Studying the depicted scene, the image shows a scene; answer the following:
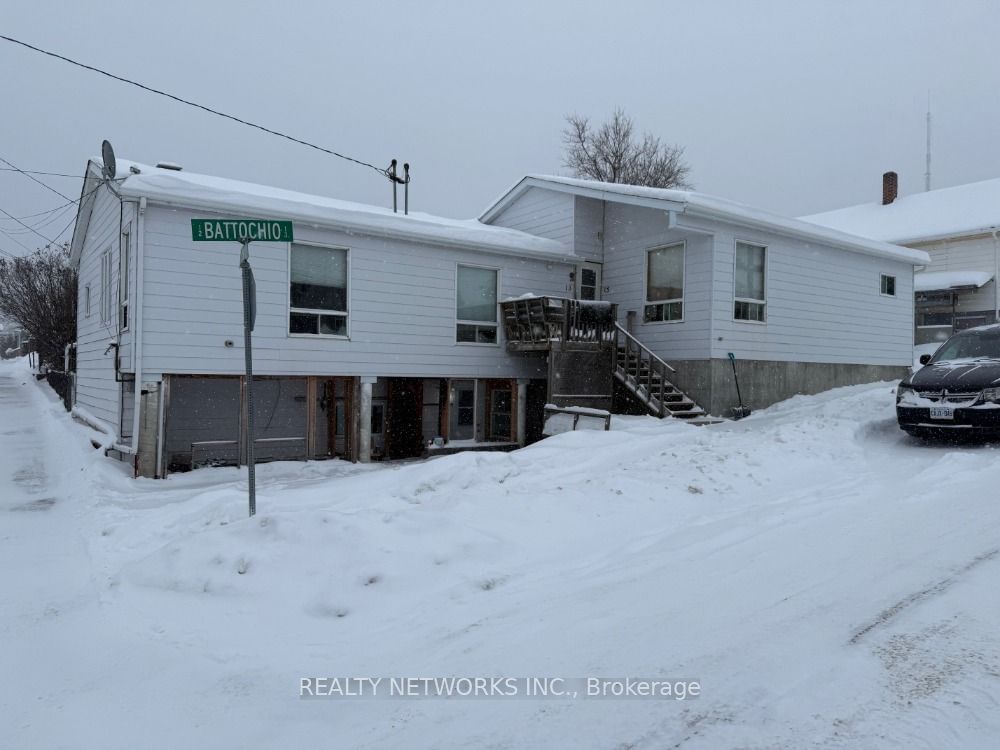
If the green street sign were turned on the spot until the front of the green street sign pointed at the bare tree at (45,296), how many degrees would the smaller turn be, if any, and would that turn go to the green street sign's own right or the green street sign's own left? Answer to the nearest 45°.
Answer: approximately 180°

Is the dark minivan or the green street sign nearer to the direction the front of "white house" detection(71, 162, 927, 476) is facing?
the green street sign

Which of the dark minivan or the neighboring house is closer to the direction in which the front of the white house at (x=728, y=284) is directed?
the dark minivan

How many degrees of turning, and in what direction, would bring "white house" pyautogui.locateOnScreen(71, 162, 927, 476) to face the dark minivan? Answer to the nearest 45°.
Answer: approximately 45° to its left

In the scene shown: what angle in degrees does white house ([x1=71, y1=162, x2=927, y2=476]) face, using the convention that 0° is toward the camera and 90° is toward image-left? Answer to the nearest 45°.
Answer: approximately 0°

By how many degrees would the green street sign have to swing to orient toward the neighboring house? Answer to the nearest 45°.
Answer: approximately 135° to its left

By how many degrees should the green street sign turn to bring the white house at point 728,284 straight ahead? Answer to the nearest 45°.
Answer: approximately 135° to its left

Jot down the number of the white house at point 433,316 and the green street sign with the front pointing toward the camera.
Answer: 2

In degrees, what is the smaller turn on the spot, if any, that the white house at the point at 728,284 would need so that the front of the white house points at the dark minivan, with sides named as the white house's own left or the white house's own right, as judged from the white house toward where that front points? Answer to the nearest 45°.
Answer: approximately 90° to the white house's own left
